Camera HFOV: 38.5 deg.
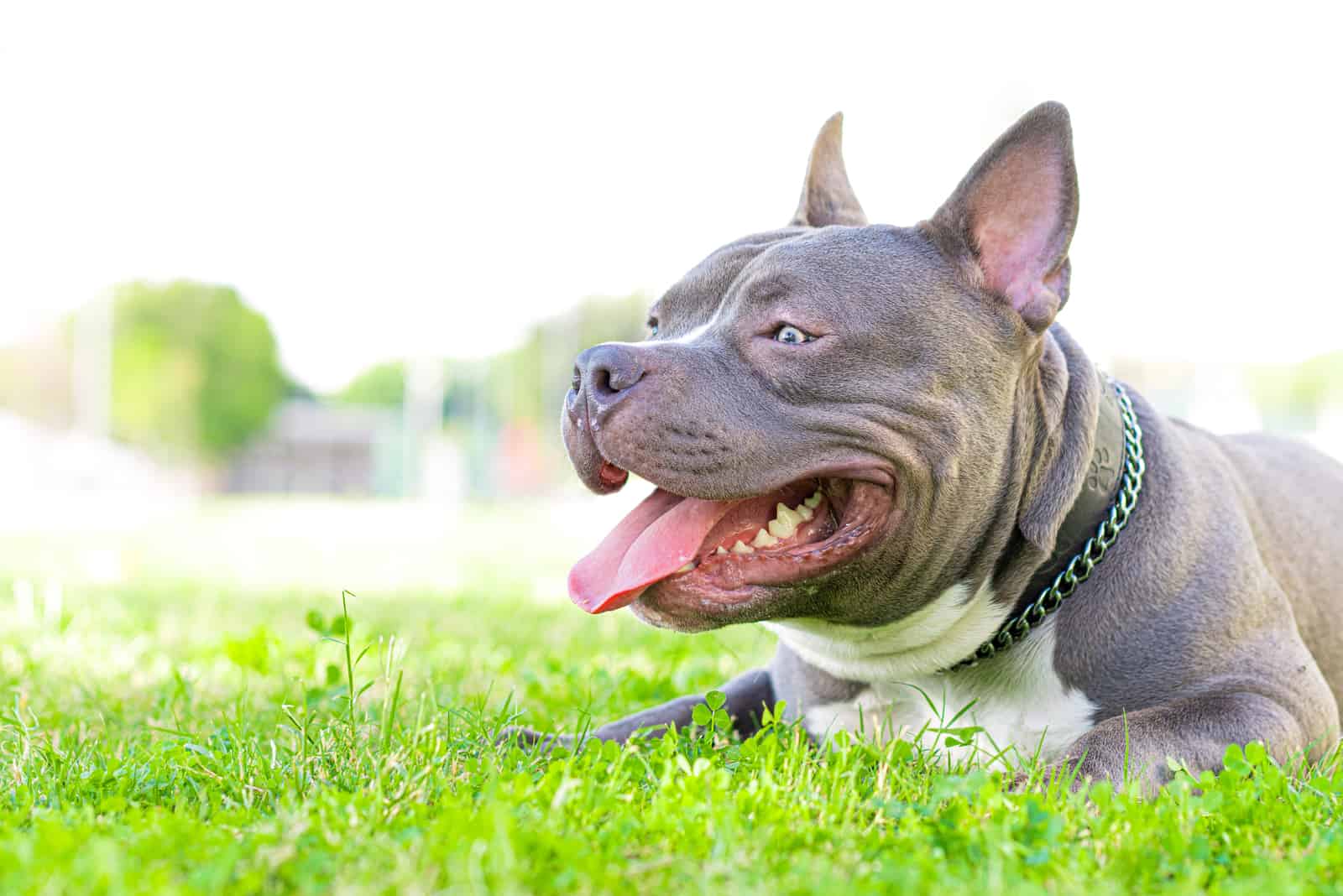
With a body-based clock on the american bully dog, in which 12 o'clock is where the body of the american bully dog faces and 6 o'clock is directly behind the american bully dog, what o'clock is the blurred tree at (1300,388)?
The blurred tree is roughly at 5 o'clock from the american bully dog.

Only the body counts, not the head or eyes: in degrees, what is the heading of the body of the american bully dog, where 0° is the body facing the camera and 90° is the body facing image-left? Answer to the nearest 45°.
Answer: approximately 45°
